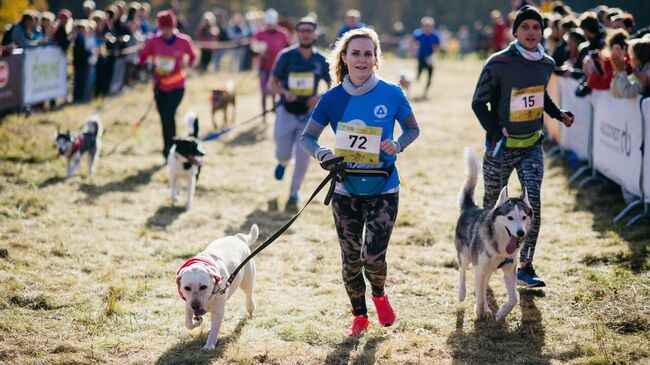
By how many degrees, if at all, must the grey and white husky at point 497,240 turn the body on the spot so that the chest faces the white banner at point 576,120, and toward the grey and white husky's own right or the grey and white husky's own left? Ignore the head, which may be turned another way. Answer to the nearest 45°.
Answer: approximately 135° to the grey and white husky's own left

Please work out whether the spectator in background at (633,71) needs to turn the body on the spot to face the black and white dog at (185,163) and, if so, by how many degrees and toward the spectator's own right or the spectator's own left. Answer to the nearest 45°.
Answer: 0° — they already face it

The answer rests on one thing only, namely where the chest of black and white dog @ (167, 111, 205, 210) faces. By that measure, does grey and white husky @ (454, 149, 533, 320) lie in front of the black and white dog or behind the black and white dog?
in front

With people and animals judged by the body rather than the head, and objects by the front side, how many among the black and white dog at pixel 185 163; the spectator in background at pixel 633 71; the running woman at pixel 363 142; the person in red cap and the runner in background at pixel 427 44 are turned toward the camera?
4

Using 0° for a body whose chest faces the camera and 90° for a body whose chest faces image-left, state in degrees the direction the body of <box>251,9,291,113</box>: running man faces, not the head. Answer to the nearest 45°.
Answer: approximately 0°
